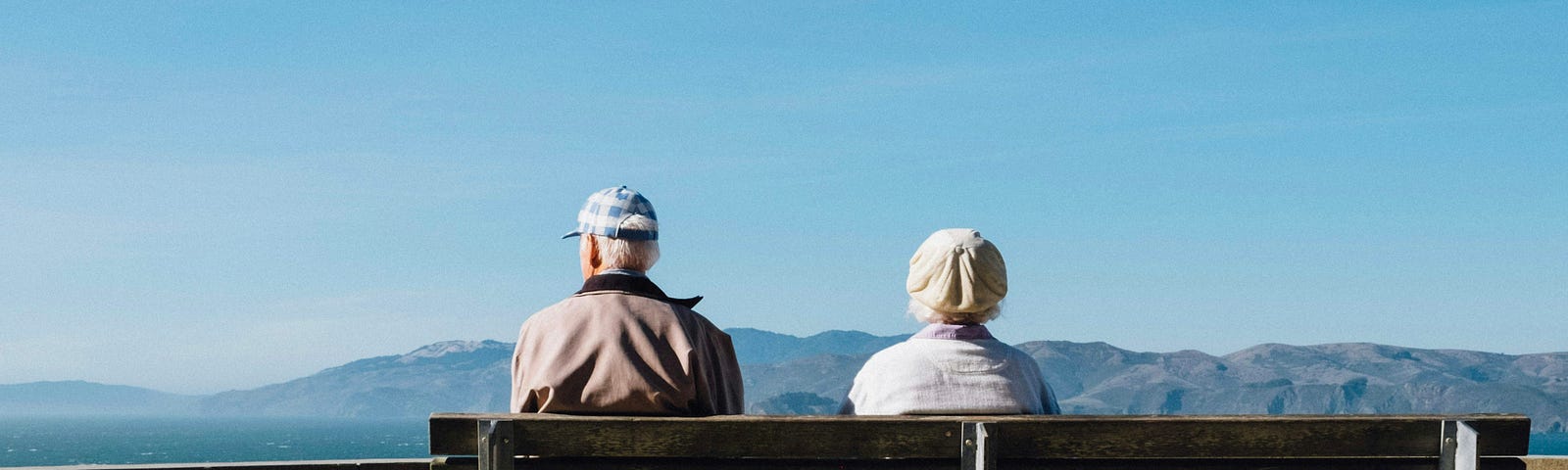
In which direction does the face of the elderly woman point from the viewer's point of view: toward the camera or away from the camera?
away from the camera

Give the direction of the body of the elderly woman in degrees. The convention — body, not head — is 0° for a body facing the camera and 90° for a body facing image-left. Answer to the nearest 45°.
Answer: approximately 180°

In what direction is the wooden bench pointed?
away from the camera

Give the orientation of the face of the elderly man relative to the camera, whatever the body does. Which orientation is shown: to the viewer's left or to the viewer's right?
to the viewer's left

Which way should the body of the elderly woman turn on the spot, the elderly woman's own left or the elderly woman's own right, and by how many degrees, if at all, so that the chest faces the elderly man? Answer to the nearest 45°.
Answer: approximately 90° to the elderly woman's own left
